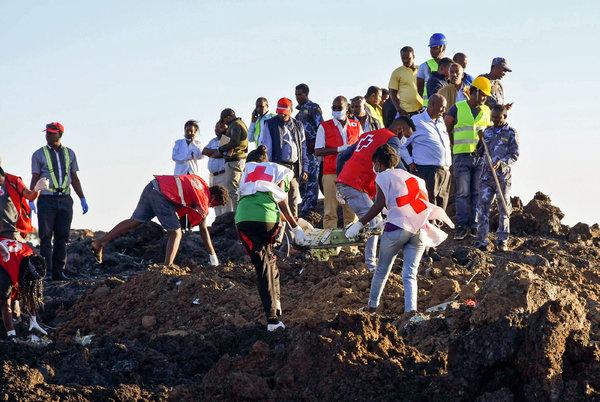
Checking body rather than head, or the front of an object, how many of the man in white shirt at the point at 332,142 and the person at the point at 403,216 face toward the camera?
1

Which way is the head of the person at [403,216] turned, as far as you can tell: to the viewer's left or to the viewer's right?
to the viewer's left

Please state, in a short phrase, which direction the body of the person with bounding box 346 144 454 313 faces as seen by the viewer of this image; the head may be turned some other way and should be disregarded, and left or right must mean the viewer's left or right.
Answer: facing away from the viewer and to the left of the viewer

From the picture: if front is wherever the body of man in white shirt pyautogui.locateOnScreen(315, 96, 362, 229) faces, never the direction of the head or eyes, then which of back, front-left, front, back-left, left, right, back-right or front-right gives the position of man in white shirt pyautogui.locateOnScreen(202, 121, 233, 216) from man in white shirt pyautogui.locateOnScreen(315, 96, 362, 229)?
back-right

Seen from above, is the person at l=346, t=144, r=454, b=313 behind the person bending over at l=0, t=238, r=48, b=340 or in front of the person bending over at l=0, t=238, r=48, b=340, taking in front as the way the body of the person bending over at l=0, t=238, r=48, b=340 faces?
in front

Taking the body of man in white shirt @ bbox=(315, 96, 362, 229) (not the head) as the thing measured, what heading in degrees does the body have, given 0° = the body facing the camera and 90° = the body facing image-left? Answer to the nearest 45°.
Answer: approximately 0°

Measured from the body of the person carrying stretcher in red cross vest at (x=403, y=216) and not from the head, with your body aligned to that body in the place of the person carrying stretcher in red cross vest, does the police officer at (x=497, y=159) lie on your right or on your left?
on your right

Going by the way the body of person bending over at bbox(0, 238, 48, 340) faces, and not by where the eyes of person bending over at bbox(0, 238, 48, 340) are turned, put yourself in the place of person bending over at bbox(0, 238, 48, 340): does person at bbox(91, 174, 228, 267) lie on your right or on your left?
on your left

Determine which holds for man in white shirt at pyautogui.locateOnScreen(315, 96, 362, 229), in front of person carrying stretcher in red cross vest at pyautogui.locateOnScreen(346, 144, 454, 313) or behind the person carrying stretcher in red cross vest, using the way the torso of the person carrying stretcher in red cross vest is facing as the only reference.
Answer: in front

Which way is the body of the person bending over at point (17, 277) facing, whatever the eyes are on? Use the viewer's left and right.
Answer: facing the viewer and to the right of the viewer

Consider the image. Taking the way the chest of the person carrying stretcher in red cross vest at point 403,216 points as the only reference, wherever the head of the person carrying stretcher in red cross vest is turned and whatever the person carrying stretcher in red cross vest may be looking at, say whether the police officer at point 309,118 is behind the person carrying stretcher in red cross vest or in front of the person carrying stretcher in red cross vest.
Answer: in front
